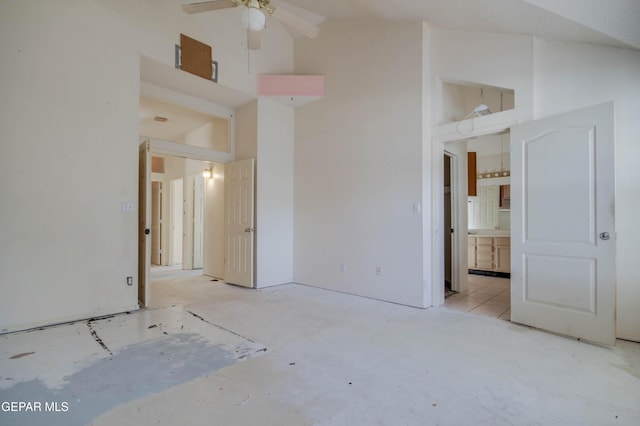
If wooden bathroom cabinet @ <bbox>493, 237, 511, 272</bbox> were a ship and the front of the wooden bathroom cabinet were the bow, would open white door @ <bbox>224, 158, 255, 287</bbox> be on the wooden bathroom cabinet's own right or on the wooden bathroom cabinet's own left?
on the wooden bathroom cabinet's own right

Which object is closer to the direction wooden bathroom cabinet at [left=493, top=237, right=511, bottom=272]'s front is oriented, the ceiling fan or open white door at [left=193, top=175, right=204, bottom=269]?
the ceiling fan

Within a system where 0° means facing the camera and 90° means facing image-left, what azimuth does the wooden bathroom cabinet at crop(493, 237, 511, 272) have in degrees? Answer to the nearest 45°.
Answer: approximately 0°

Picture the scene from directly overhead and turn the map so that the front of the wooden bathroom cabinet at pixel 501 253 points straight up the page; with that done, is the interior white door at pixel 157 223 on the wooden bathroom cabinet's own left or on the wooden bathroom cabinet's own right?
on the wooden bathroom cabinet's own right

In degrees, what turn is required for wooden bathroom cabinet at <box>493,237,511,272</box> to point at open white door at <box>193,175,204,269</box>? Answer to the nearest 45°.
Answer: approximately 90° to its right

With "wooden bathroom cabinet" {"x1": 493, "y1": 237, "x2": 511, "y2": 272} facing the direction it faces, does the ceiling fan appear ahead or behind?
ahead

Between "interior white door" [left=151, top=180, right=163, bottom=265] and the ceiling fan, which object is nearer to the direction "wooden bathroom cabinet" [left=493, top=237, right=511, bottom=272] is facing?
the ceiling fan

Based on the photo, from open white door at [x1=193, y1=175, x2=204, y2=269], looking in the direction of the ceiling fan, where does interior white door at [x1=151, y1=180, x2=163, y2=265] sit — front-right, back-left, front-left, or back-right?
back-right
